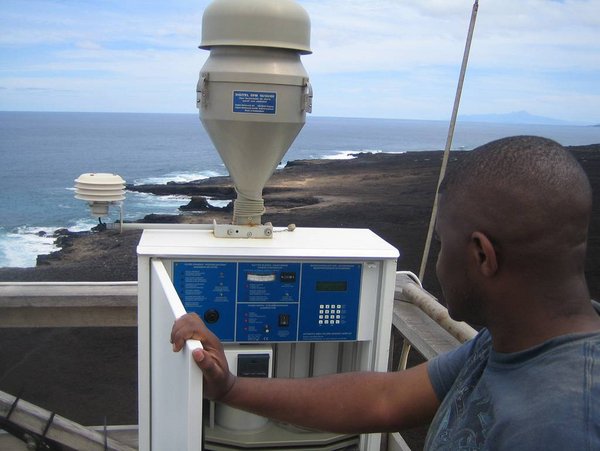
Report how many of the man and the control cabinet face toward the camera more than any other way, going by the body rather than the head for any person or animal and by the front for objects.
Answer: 1

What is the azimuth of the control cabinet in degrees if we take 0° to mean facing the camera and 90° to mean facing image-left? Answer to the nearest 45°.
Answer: approximately 0°

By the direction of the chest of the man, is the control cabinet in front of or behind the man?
in front

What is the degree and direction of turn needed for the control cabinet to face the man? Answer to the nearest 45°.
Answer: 0° — it already faces them

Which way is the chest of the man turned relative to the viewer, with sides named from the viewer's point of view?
facing away from the viewer and to the left of the viewer

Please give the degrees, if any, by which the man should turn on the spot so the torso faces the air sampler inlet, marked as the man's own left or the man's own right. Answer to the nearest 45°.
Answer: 0° — they already face it

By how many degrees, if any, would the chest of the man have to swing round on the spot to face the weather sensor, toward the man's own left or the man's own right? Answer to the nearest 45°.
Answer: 0° — they already face it

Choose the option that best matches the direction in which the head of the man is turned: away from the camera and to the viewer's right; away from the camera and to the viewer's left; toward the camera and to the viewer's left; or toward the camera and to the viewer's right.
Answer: away from the camera and to the viewer's left

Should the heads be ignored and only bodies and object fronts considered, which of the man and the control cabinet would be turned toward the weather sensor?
the man
